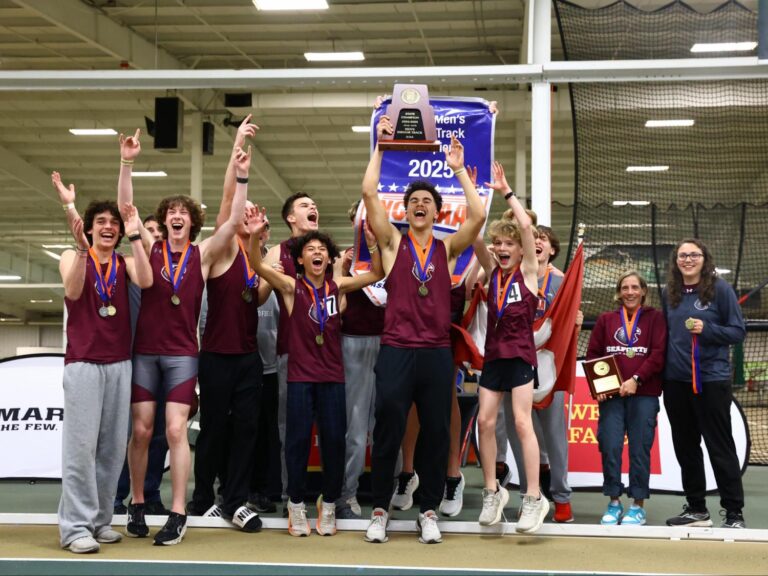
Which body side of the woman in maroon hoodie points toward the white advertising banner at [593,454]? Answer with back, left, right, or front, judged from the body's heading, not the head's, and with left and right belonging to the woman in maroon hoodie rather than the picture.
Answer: back

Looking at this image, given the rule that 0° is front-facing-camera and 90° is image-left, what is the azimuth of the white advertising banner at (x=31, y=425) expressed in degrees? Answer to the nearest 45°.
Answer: approximately 0°

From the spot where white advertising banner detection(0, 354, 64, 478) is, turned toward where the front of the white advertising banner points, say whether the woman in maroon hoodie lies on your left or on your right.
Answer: on your left

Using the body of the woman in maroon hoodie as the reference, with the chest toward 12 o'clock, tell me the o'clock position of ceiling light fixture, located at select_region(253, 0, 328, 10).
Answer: The ceiling light fixture is roughly at 5 o'clock from the woman in maroon hoodie.

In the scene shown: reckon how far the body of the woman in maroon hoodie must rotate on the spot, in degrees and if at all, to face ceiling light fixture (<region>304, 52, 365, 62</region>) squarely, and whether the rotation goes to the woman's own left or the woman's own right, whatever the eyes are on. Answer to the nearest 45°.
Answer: approximately 135° to the woman's own right

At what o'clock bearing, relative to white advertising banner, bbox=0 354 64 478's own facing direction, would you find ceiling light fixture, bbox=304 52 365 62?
The ceiling light fixture is roughly at 7 o'clock from the white advertising banner.

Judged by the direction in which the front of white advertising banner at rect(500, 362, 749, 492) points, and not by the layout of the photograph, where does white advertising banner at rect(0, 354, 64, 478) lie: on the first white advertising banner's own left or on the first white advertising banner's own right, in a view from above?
on the first white advertising banner's own right

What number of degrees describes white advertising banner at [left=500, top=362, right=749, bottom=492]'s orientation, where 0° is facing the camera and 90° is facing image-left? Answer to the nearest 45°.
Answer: approximately 0°
